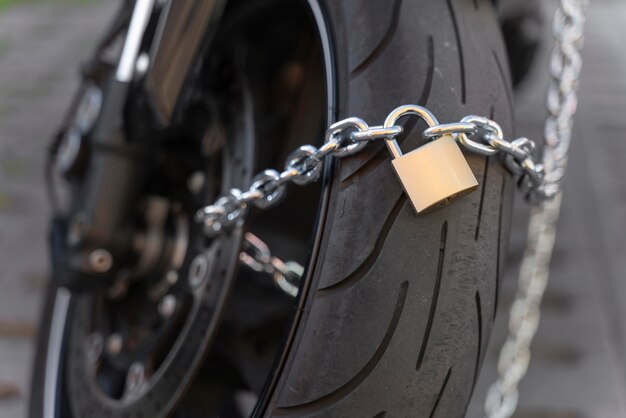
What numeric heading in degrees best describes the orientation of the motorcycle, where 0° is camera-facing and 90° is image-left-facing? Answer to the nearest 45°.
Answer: approximately 315°
